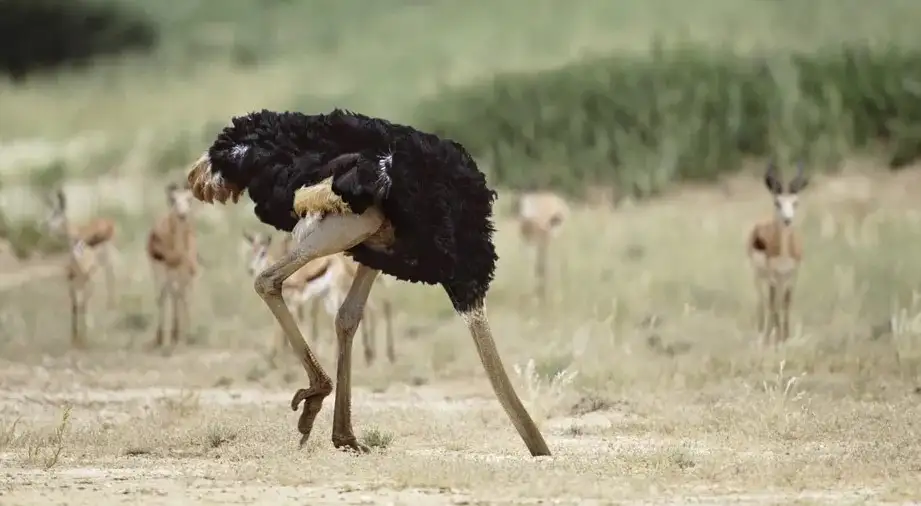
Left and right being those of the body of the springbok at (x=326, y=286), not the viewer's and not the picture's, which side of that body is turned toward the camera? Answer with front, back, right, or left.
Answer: left

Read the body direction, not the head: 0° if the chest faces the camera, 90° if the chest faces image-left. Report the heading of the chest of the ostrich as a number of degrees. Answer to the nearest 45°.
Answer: approximately 270°

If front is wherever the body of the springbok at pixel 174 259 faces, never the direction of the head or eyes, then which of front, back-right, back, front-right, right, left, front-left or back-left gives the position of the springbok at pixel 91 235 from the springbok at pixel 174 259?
back-right

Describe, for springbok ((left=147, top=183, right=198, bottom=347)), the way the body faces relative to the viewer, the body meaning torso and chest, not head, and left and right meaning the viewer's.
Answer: facing the viewer

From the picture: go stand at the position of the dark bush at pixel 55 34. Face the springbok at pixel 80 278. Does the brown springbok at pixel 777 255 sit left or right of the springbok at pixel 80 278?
left

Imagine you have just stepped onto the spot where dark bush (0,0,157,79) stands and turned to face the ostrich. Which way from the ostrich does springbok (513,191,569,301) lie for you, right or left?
left

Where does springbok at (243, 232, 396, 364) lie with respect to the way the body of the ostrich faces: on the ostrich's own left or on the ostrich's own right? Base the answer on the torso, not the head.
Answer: on the ostrich's own left

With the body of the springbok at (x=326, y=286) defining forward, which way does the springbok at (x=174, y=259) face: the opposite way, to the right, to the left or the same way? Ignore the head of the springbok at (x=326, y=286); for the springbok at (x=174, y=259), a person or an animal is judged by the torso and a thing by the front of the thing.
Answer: to the left

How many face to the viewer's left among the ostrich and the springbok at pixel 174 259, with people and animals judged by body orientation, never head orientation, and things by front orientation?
0

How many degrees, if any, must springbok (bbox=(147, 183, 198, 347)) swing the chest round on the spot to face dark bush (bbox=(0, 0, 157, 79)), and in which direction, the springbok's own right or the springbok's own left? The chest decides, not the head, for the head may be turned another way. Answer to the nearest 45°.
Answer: approximately 180°
